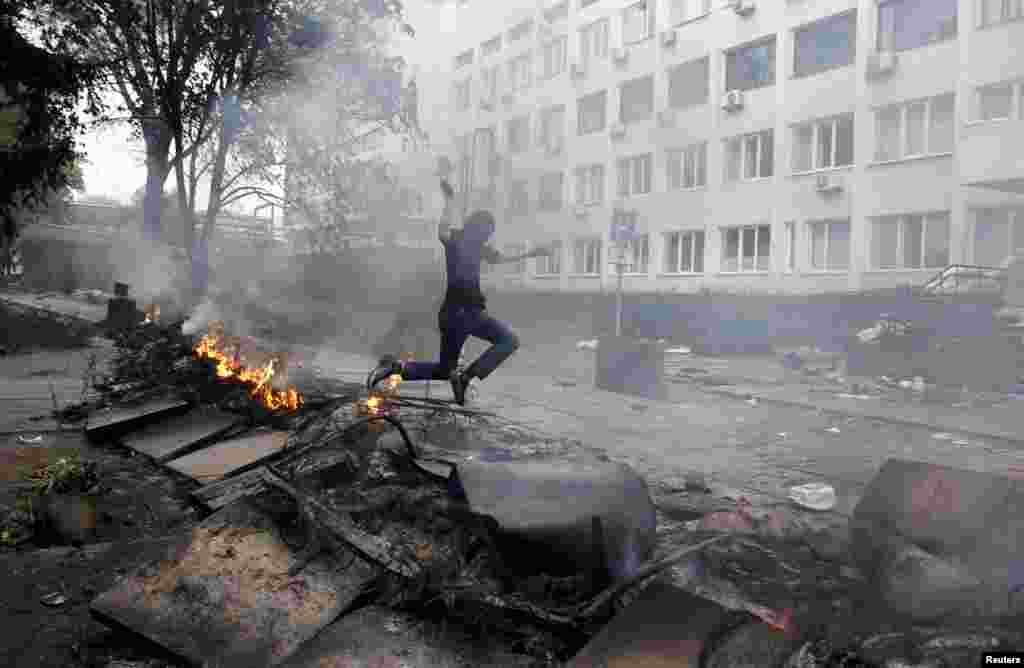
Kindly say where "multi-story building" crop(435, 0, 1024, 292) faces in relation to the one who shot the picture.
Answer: facing the viewer and to the left of the viewer

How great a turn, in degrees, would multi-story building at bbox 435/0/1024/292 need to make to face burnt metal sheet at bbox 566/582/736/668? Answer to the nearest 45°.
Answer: approximately 45° to its left

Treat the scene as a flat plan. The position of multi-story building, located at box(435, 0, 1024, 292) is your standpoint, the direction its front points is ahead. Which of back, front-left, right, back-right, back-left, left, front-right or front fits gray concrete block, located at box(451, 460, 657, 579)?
front-left

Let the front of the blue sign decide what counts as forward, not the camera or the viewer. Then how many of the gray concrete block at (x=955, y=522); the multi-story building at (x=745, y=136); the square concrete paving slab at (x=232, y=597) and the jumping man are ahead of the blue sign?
3

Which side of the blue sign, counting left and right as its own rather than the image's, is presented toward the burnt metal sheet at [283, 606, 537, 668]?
front

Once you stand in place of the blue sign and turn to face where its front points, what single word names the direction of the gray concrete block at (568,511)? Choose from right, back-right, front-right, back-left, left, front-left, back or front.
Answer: front

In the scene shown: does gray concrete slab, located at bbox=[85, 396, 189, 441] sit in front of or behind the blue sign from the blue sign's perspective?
in front

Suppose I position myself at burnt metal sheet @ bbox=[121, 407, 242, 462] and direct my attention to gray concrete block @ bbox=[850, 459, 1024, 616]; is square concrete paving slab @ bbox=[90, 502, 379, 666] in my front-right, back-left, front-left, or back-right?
front-right

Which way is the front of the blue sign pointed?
toward the camera

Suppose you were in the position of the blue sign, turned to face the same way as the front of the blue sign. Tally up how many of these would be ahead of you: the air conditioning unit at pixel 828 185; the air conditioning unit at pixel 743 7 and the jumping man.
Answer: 1

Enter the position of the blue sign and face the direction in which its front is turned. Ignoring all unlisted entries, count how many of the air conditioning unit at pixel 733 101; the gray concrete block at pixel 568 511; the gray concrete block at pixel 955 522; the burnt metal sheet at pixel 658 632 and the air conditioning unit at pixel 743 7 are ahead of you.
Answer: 3

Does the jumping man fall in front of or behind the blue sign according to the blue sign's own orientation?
in front

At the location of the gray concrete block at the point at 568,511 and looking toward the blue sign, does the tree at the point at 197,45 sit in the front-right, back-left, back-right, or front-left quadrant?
front-left

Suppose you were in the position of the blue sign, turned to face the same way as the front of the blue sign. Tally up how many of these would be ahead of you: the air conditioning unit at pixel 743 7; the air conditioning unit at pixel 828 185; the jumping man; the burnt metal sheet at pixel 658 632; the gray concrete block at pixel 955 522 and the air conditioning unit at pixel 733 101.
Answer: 3

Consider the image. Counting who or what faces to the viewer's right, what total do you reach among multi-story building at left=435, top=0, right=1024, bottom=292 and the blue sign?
0
